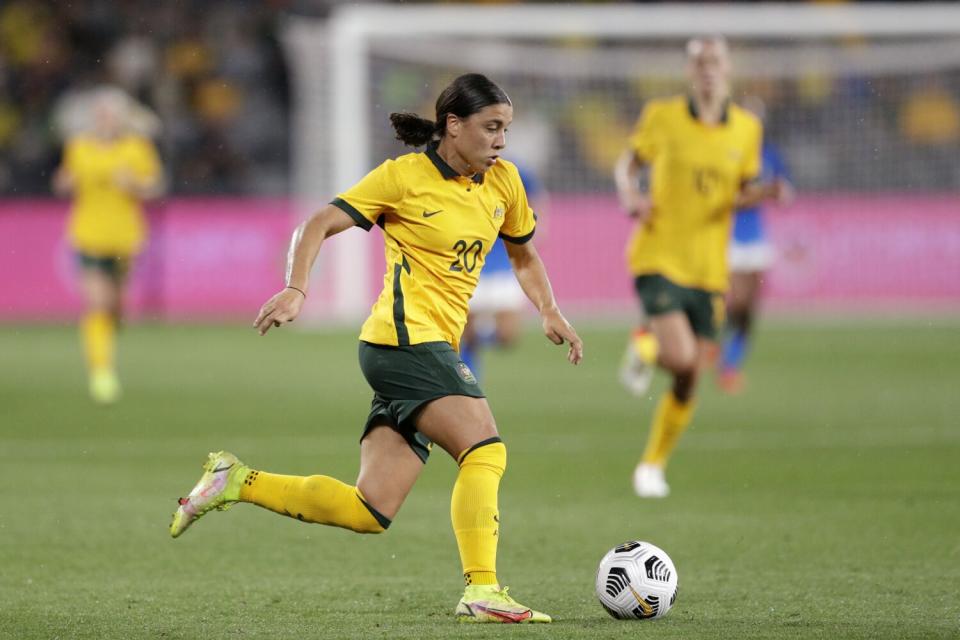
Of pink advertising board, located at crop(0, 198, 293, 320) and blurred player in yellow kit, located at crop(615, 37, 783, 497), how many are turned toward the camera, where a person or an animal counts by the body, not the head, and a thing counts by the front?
2

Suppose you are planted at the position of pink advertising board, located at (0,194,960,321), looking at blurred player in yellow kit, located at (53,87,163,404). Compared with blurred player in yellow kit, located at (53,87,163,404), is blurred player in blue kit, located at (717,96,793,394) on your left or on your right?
left

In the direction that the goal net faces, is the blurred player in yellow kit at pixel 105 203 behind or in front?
in front

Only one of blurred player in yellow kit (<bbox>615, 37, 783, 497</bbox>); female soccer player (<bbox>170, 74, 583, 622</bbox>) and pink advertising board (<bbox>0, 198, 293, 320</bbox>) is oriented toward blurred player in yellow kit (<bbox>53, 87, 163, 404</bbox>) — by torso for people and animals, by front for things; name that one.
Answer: the pink advertising board

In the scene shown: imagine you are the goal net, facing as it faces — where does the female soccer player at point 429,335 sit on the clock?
The female soccer player is roughly at 12 o'clock from the goal net.

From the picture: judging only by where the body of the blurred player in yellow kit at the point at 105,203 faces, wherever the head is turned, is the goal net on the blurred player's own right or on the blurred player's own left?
on the blurred player's own left
